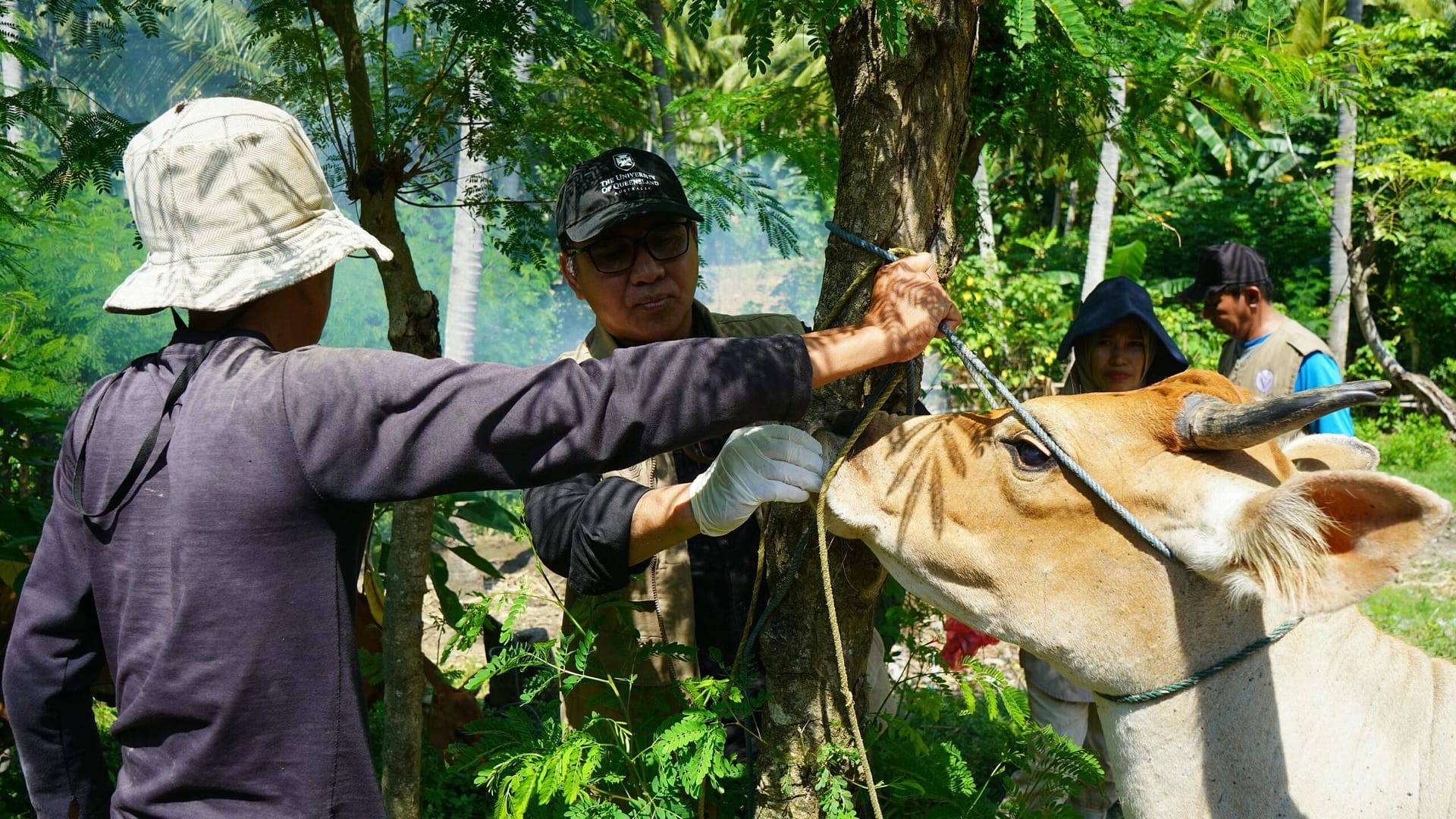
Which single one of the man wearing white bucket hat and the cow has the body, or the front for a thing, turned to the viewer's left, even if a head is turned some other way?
the cow

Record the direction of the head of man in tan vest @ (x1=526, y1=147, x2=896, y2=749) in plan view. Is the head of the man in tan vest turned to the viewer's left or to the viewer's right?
to the viewer's right

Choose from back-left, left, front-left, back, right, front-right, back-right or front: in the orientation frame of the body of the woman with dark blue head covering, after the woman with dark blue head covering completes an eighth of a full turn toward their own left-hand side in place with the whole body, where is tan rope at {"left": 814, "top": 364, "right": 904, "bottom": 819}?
front-right

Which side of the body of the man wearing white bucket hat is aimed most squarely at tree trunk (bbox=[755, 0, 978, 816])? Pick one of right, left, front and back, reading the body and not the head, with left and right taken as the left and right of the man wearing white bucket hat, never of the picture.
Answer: front

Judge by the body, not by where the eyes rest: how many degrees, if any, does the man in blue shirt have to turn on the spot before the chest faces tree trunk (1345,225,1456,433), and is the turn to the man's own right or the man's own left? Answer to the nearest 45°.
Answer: approximately 135° to the man's own right

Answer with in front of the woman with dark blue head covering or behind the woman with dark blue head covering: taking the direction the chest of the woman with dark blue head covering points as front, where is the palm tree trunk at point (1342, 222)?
behind

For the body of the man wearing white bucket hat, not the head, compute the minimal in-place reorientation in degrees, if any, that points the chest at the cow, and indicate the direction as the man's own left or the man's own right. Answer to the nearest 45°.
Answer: approximately 45° to the man's own right

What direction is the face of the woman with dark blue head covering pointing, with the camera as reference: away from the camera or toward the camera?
toward the camera

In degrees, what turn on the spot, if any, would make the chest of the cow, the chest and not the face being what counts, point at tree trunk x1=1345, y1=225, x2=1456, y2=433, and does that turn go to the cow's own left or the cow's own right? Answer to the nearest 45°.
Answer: approximately 90° to the cow's own right

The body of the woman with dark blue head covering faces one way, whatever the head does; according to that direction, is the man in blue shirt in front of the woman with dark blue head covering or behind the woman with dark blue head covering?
behind

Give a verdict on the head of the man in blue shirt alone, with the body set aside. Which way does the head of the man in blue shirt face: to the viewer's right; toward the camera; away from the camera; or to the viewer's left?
to the viewer's left

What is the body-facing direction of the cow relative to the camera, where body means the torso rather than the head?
to the viewer's left

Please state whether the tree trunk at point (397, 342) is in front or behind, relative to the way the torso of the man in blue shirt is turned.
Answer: in front

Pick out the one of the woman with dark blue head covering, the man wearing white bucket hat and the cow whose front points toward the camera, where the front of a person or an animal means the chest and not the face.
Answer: the woman with dark blue head covering

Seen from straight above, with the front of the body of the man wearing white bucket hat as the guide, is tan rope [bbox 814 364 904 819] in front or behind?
in front

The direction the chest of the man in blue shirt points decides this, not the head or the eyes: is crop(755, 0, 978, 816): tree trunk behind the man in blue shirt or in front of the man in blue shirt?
in front

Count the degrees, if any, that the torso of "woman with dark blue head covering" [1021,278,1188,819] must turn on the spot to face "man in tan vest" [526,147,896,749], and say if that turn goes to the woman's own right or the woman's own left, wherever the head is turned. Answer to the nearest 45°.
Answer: approximately 45° to the woman's own right

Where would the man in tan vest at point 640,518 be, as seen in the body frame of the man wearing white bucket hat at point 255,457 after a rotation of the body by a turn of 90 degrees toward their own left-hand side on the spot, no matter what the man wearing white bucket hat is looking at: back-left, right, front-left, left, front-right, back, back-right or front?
right

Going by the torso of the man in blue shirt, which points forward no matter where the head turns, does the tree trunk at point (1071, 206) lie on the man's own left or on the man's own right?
on the man's own right

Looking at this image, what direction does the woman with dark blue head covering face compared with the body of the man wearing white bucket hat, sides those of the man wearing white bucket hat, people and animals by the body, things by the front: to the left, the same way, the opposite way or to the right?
the opposite way
